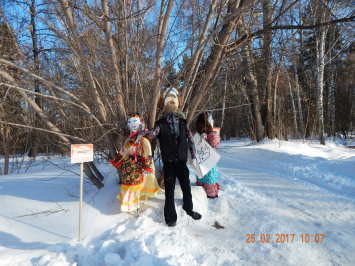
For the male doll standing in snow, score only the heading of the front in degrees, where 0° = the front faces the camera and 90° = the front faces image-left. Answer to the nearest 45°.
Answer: approximately 0°

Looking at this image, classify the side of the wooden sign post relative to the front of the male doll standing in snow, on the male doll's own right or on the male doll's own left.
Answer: on the male doll's own right

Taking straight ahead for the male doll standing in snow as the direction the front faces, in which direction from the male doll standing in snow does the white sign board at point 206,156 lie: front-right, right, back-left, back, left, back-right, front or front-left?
back-left

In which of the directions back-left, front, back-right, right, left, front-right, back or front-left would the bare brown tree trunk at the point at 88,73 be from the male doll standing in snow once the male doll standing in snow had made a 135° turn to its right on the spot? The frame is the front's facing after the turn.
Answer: front-left
